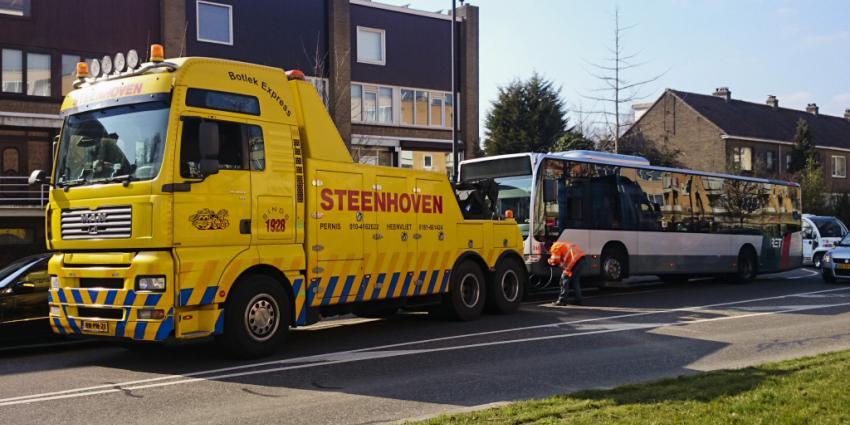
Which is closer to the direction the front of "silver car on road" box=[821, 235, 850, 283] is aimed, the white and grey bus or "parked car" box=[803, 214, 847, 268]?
the white and grey bus

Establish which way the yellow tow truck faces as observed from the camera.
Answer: facing the viewer and to the left of the viewer

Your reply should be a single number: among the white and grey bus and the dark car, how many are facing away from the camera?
0

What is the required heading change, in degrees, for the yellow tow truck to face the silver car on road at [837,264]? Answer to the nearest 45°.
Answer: approximately 180°

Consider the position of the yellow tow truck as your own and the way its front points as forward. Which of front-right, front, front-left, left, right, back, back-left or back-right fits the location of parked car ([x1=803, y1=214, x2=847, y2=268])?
back

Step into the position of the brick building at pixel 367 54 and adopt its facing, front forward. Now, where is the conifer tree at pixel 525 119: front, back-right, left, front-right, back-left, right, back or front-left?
left

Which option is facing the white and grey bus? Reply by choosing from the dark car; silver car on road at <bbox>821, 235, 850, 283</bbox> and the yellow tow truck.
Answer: the silver car on road

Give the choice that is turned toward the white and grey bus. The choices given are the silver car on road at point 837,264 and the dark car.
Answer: the silver car on road

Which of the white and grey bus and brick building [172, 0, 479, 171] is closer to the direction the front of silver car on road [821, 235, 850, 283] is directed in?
the white and grey bus

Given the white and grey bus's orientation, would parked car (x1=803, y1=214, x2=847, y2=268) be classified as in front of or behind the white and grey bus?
behind

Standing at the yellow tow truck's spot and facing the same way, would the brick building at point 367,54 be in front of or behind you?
behind

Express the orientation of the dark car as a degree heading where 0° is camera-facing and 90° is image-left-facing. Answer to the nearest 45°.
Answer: approximately 45°

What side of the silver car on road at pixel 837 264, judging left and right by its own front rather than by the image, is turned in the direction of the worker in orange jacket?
front
